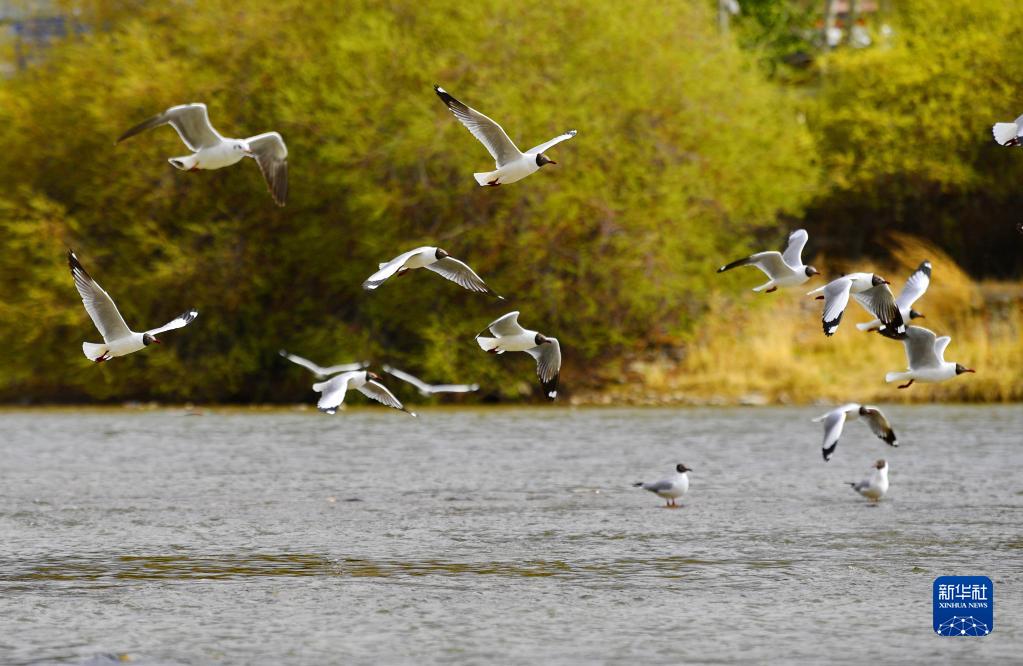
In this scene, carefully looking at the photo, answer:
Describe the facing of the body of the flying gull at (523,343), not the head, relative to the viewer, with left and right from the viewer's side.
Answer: facing to the right of the viewer

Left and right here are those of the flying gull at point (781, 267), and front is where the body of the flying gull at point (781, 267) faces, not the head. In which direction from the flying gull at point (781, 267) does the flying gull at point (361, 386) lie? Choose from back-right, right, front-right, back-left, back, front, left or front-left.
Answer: back

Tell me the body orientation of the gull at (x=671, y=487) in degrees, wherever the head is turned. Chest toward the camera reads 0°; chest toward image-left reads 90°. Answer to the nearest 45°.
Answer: approximately 270°

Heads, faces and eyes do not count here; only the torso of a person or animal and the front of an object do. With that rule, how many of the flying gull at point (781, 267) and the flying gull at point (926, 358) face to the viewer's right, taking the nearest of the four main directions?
2

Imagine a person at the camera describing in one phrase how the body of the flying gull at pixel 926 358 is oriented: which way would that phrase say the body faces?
to the viewer's right
